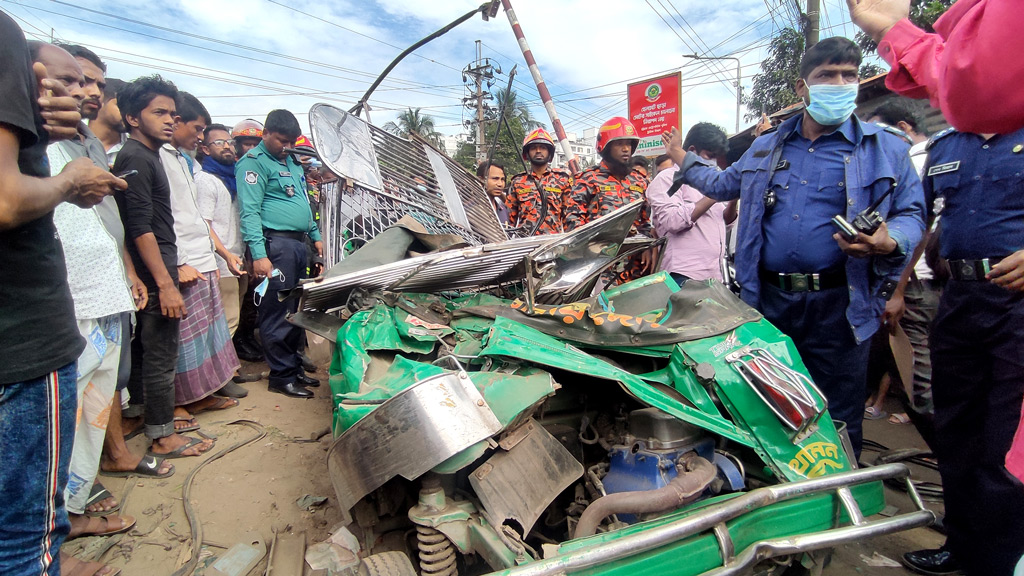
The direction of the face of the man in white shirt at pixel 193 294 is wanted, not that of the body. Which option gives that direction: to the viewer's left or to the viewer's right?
to the viewer's right

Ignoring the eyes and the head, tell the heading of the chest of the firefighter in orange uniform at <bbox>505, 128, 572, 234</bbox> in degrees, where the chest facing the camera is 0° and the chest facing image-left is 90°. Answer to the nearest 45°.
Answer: approximately 0°

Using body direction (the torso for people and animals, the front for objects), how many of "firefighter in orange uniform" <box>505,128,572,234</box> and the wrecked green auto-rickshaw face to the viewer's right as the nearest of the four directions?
0

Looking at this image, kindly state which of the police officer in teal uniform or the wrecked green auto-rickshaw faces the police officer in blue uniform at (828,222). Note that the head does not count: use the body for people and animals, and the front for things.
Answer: the police officer in teal uniform

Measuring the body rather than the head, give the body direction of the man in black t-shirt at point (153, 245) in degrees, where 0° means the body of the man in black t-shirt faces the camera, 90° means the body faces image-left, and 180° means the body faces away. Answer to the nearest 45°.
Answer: approximately 270°
